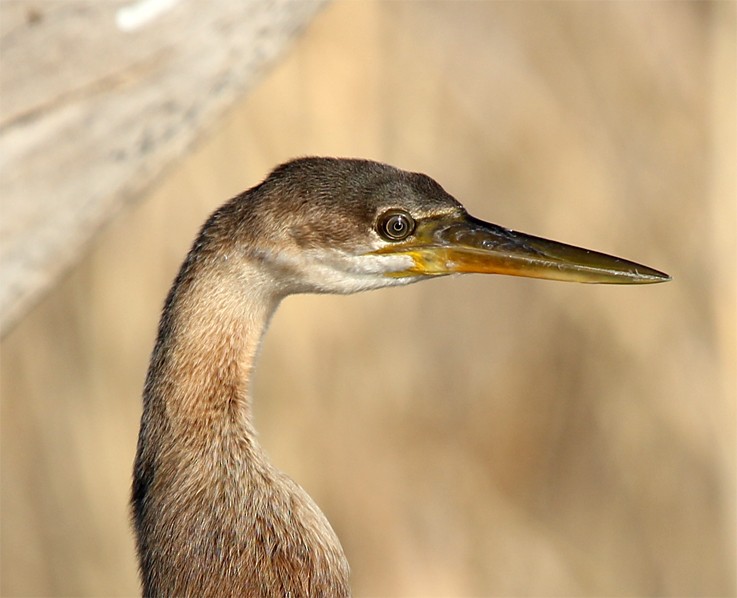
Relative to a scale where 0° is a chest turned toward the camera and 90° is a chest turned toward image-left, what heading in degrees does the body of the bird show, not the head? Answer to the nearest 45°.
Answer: approximately 270°
